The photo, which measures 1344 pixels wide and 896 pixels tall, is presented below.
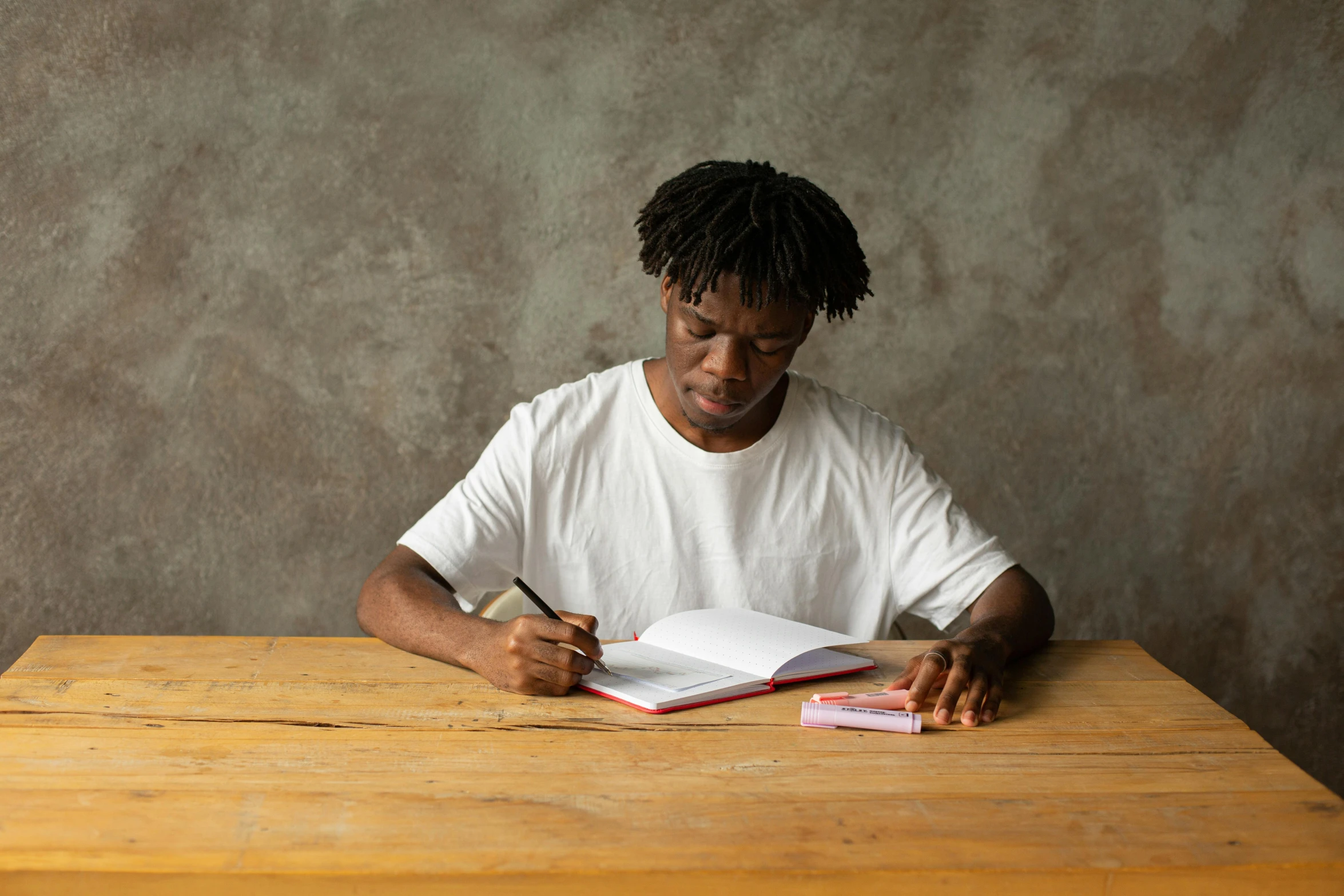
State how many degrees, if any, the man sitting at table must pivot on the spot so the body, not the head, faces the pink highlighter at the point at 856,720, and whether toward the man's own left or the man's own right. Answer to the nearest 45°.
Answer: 0° — they already face it

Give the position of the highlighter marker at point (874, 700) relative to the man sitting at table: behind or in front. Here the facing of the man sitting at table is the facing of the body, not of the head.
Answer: in front

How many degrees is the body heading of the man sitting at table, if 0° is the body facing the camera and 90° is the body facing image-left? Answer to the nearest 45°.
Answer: approximately 0°
